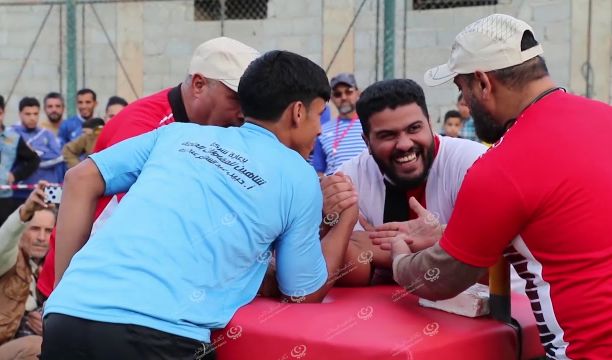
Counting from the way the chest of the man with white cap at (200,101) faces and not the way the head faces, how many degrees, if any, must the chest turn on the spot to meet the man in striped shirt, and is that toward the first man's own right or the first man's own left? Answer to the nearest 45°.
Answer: approximately 90° to the first man's own left

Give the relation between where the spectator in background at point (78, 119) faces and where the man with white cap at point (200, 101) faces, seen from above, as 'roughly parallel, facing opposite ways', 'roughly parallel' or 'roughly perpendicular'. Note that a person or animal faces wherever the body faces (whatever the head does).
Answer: roughly perpendicular

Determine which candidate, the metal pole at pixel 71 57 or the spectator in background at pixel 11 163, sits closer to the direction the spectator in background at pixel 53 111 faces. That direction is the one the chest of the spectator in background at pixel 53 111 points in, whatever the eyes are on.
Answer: the spectator in background

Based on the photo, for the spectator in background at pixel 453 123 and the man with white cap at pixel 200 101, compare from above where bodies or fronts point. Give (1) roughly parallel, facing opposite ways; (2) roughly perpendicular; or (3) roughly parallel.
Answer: roughly perpendicular

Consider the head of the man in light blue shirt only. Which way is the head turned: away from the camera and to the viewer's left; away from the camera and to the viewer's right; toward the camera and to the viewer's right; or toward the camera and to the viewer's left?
away from the camera and to the viewer's right

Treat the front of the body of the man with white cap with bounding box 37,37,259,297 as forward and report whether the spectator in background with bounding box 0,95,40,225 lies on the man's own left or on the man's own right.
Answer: on the man's own left

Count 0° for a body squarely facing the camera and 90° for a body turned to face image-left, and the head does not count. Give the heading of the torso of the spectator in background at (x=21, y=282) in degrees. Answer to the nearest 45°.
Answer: approximately 315°

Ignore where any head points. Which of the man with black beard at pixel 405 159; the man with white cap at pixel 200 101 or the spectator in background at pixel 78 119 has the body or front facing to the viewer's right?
the man with white cap

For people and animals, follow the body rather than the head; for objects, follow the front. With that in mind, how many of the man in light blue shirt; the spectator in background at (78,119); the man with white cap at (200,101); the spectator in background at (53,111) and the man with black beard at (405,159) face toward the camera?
3

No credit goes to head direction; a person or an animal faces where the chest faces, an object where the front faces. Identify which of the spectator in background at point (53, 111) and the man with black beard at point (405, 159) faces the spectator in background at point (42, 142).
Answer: the spectator in background at point (53, 111)

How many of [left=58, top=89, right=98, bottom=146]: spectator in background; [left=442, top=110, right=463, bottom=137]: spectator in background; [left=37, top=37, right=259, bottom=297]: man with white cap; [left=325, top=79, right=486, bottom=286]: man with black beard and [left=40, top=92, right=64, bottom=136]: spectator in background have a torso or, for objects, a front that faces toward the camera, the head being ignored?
4

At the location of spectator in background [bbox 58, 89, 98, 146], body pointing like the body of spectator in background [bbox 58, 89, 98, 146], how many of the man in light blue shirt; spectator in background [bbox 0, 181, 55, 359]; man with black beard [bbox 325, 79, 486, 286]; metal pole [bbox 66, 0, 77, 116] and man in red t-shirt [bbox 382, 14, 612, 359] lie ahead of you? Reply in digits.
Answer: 4

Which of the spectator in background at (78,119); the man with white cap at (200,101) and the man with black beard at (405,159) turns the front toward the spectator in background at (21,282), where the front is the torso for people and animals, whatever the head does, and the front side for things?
the spectator in background at (78,119)

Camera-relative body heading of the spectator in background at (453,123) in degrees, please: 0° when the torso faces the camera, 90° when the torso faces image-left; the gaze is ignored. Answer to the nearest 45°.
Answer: approximately 0°

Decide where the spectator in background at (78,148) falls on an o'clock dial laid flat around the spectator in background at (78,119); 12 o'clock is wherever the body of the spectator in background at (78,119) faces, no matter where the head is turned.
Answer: the spectator in background at (78,148) is roughly at 12 o'clock from the spectator in background at (78,119).
